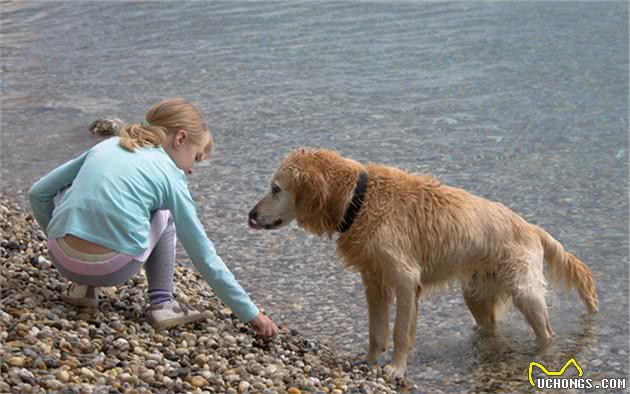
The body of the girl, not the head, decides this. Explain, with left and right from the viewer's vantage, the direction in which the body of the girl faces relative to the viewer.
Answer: facing away from the viewer and to the right of the viewer

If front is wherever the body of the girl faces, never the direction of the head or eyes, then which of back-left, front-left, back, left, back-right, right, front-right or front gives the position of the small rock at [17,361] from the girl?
back

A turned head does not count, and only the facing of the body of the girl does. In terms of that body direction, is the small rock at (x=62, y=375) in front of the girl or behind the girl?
behind

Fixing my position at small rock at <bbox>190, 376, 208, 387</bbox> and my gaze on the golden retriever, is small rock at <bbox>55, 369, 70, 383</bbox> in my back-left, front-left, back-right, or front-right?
back-left

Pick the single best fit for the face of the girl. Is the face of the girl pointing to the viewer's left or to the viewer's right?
to the viewer's right

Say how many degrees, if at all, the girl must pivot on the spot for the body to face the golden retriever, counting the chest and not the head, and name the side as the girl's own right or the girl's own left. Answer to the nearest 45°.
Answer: approximately 45° to the girl's own right

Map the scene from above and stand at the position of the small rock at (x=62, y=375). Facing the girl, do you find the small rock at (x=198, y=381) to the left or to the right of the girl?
right
